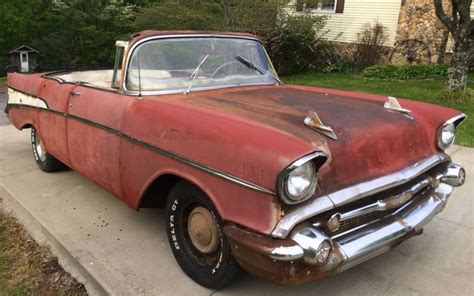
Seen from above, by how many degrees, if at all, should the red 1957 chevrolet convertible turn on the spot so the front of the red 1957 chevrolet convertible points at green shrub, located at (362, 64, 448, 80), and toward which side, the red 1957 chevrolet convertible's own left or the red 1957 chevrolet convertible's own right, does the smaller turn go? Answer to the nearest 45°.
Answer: approximately 90° to the red 1957 chevrolet convertible's own left

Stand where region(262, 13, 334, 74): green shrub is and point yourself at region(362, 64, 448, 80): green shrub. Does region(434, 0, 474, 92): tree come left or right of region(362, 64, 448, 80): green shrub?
right

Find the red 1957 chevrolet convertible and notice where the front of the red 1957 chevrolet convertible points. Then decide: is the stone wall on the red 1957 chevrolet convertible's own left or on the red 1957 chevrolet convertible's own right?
on the red 1957 chevrolet convertible's own left

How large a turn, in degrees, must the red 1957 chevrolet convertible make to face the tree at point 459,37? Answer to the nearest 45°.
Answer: approximately 90° to its left

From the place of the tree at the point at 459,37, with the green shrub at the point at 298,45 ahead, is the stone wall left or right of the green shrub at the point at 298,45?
right

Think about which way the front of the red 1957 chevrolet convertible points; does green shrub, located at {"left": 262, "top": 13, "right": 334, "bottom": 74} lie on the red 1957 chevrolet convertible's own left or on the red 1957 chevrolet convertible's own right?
on the red 1957 chevrolet convertible's own left

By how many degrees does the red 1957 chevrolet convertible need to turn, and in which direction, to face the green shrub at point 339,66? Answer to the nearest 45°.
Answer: approximately 135° to its left

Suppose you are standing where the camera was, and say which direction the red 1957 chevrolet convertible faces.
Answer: facing the viewer and to the right of the viewer
